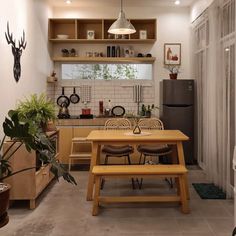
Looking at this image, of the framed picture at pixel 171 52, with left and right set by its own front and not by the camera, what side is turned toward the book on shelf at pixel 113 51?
right

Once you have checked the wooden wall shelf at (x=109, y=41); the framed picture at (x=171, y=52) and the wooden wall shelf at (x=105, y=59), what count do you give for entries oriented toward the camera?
3

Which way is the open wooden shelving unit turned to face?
toward the camera

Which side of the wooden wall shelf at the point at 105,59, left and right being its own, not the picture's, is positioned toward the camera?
front

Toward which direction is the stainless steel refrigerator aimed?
toward the camera

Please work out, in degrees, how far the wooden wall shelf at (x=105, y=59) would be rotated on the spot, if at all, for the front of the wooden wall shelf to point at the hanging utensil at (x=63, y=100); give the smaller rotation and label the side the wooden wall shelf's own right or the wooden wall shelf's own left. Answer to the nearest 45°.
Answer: approximately 90° to the wooden wall shelf's own right

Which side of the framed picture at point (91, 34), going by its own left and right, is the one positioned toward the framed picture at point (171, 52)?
left

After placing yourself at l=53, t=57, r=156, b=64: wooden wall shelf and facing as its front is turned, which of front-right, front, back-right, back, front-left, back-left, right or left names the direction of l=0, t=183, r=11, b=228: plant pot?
front

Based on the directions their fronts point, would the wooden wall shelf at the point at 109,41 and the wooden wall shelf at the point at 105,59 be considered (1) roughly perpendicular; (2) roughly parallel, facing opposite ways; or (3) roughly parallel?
roughly parallel

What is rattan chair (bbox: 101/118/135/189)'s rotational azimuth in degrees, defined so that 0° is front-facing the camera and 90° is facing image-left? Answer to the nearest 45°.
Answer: approximately 0°

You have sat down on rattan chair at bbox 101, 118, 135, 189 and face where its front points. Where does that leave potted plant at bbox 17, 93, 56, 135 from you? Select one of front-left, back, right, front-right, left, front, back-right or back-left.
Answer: front-right
